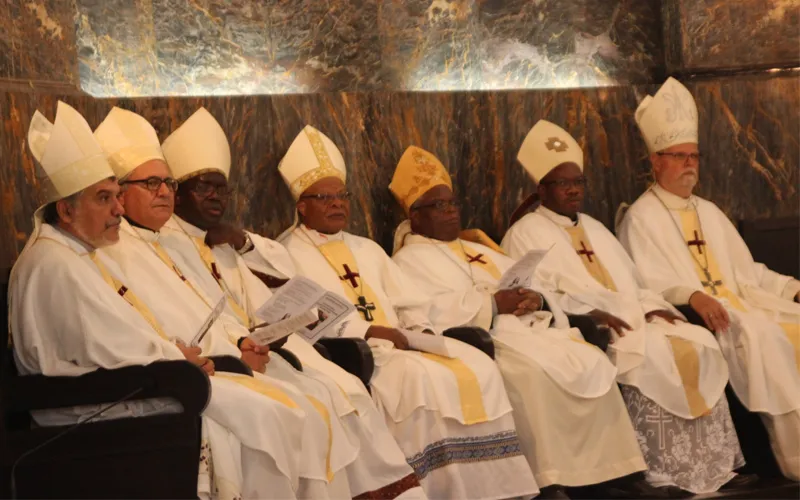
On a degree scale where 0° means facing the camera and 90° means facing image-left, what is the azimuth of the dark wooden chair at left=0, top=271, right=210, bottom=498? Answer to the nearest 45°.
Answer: approximately 270°

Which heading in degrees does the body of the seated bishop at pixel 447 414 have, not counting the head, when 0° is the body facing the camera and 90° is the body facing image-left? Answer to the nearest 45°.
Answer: approximately 315°

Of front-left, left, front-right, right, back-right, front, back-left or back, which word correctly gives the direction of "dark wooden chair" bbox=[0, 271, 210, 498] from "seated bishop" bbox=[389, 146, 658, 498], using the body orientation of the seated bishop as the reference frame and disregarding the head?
right

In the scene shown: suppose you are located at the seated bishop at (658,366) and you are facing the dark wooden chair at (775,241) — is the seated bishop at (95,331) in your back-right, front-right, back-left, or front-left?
back-left

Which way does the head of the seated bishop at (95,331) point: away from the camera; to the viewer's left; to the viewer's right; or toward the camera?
to the viewer's right

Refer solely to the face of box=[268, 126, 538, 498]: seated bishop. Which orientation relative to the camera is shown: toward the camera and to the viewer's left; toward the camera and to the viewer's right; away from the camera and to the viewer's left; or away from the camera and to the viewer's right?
toward the camera and to the viewer's right

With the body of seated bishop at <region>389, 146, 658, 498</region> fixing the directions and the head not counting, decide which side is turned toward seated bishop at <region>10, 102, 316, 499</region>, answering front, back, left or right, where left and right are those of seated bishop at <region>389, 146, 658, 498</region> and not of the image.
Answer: right

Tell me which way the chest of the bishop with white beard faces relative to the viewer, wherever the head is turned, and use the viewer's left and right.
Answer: facing the viewer and to the right of the viewer

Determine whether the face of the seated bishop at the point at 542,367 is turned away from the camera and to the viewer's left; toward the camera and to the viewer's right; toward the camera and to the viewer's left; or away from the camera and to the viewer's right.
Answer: toward the camera and to the viewer's right
